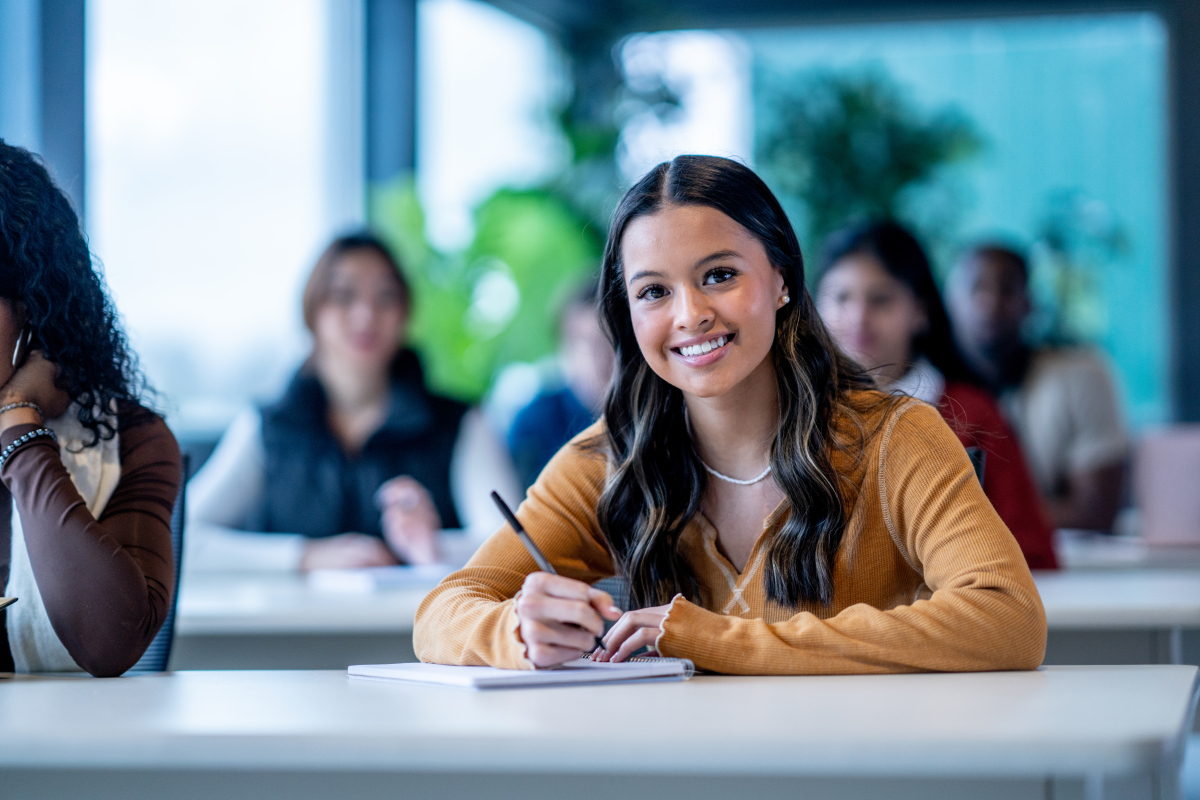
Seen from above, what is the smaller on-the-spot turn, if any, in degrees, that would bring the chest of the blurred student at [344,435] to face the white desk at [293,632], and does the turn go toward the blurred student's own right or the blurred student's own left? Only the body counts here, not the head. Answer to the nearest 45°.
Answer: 0° — they already face it

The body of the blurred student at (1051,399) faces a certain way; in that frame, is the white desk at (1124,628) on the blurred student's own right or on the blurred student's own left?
on the blurred student's own left

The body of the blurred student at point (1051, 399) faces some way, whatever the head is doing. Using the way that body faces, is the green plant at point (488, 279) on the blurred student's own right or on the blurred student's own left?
on the blurred student's own right

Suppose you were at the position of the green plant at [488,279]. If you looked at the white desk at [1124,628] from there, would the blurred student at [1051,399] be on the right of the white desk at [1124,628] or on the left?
left

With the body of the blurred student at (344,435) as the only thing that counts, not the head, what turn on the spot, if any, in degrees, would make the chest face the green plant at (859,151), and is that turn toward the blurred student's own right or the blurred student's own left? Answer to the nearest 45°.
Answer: approximately 135° to the blurred student's own left

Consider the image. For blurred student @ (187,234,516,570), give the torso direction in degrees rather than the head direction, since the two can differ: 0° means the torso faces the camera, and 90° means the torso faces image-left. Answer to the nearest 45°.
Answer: approximately 0°

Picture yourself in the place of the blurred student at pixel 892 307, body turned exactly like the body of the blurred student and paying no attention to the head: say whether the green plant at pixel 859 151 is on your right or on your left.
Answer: on your right

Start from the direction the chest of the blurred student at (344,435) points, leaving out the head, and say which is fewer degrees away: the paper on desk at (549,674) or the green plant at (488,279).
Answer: the paper on desk
